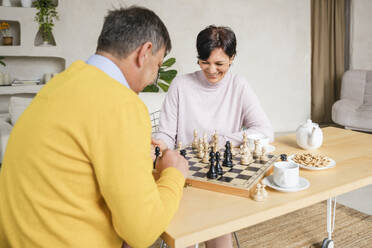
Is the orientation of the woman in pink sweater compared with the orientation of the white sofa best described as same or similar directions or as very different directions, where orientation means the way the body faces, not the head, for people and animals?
same or similar directions

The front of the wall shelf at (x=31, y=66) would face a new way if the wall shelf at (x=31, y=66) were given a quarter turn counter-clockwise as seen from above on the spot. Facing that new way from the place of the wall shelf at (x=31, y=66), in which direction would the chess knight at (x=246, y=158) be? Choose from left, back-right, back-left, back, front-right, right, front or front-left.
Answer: right

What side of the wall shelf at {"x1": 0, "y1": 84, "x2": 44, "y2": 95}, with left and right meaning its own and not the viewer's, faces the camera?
front

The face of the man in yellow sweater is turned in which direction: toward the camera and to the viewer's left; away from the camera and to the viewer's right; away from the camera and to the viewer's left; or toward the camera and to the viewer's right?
away from the camera and to the viewer's right

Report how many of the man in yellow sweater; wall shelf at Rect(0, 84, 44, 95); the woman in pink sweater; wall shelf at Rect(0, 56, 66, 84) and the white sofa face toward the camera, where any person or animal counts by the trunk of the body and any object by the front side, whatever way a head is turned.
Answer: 4

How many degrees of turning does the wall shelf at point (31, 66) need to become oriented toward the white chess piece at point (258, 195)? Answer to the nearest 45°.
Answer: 0° — it already faces it

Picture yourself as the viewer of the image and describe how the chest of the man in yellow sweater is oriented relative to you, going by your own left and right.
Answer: facing away from the viewer and to the right of the viewer

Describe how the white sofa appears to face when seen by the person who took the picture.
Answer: facing the viewer

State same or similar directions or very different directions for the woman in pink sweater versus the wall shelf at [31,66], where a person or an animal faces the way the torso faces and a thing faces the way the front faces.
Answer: same or similar directions

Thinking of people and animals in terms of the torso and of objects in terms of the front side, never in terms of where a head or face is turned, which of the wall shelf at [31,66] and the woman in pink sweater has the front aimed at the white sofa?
the wall shelf

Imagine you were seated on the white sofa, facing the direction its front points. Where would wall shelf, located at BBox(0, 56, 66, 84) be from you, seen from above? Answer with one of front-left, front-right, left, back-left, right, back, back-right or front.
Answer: back
